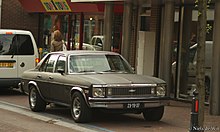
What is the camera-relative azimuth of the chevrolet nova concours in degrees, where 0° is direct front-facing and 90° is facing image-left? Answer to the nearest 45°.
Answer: approximately 315°

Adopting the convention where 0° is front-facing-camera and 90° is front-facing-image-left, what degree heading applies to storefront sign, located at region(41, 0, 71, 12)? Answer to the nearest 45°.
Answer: approximately 0°

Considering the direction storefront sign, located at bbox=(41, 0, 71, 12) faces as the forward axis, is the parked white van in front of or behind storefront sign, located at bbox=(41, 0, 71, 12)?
in front

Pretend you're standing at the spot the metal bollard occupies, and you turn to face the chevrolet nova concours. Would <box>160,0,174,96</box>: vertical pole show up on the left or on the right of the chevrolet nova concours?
right

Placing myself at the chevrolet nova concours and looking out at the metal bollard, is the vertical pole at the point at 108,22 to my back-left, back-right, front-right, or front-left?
back-left

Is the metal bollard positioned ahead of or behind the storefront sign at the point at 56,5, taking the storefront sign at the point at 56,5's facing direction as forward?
ahead
